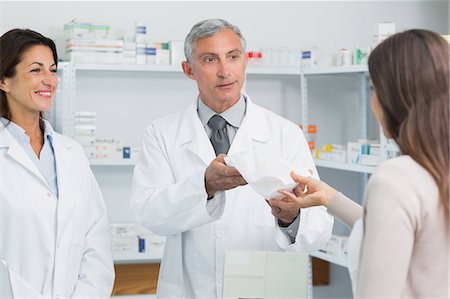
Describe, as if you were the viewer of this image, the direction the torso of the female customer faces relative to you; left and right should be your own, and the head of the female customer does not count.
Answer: facing away from the viewer and to the left of the viewer

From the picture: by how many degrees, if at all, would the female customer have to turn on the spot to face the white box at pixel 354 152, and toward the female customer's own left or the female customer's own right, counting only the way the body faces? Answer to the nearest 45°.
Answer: approximately 45° to the female customer's own right

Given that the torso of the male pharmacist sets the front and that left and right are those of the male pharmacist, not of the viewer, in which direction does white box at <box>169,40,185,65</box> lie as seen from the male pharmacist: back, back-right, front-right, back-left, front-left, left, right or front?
back

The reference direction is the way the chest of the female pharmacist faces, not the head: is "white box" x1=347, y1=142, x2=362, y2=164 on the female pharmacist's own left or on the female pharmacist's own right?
on the female pharmacist's own left

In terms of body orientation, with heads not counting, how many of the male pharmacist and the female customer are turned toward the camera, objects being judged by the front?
1

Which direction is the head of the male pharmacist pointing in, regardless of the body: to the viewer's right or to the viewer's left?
to the viewer's right

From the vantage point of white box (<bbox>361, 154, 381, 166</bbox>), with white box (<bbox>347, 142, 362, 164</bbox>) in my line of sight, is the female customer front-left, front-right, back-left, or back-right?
back-left

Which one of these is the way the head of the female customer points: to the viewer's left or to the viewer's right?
to the viewer's left

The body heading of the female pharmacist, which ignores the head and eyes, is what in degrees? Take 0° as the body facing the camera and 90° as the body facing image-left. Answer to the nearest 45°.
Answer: approximately 315°
